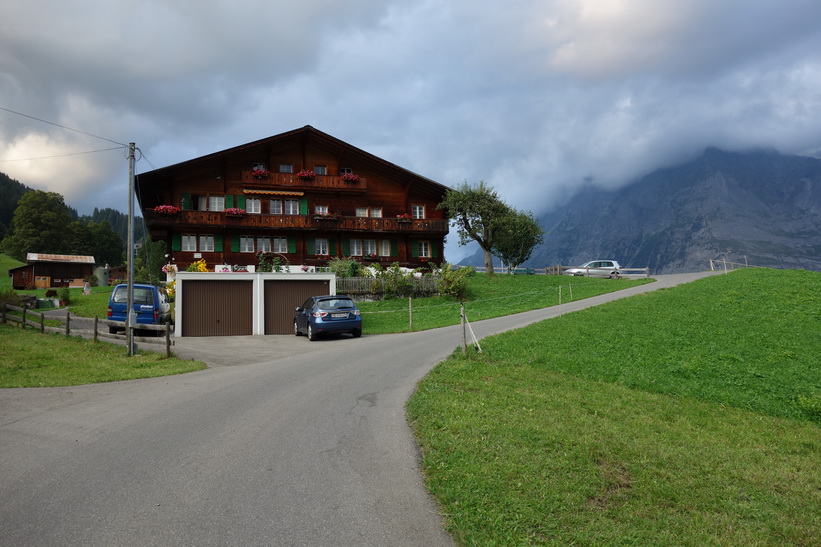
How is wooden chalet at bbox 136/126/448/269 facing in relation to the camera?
toward the camera

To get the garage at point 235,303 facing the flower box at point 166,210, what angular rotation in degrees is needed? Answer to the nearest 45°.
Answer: approximately 180°

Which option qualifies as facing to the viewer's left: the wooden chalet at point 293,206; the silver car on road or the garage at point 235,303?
the silver car on road

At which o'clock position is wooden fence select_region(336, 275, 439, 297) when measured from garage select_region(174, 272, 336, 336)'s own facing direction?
The wooden fence is roughly at 8 o'clock from the garage.

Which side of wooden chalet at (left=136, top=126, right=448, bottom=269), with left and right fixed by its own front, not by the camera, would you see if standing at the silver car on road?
left

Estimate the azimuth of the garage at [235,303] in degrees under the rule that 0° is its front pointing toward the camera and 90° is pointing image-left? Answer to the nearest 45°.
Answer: approximately 0°

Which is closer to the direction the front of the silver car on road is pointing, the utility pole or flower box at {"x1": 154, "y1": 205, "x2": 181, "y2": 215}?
the flower box

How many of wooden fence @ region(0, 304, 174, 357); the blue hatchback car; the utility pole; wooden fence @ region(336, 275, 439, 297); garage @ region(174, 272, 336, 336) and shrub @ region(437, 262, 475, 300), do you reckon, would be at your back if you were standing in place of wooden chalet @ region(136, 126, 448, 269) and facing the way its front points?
0

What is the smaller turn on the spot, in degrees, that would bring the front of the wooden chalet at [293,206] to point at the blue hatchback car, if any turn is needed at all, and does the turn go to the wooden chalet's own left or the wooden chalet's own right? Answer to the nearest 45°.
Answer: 0° — it already faces it

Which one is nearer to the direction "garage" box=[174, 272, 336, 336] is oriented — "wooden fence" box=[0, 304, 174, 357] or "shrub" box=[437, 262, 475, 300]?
the wooden fence

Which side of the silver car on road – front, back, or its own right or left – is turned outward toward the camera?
left

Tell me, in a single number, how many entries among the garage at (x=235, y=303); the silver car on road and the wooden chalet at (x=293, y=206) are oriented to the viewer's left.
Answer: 1
